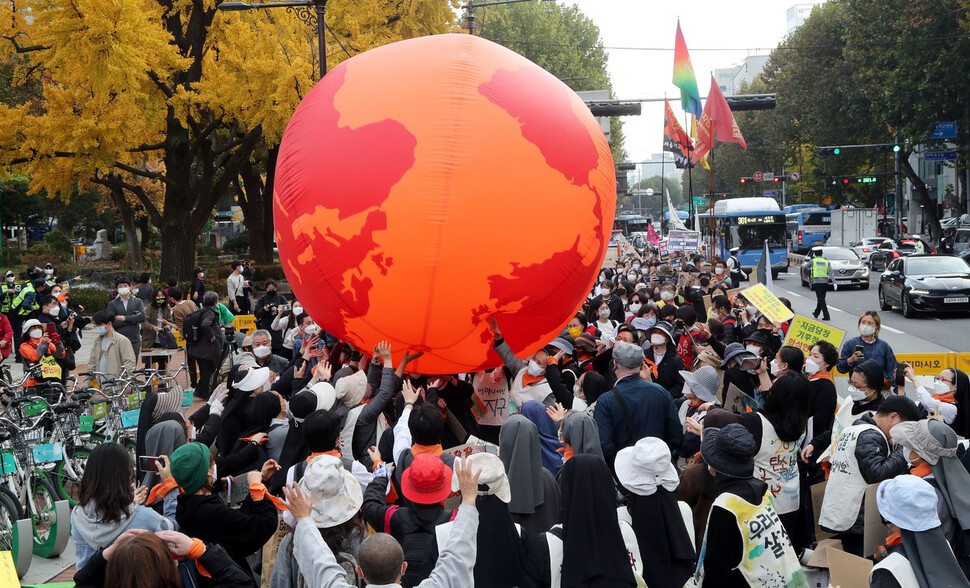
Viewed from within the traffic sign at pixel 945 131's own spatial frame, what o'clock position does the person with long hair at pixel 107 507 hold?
The person with long hair is roughly at 12 o'clock from the traffic sign.

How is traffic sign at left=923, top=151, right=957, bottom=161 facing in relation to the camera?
toward the camera

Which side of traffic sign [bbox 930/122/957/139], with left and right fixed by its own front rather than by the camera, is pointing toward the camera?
front

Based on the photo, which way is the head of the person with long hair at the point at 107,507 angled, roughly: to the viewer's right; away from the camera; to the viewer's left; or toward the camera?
away from the camera

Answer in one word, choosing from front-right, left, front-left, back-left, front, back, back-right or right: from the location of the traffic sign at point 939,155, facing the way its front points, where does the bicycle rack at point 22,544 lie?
front

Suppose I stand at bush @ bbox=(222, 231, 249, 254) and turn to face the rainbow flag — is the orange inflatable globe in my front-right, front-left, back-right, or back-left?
front-right

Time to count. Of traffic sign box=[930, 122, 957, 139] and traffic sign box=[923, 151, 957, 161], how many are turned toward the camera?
2

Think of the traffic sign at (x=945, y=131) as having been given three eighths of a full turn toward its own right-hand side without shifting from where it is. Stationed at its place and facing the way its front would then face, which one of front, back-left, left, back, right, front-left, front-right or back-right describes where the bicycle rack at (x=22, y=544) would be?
back-left

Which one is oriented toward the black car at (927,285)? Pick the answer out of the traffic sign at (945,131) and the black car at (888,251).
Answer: the traffic sign
